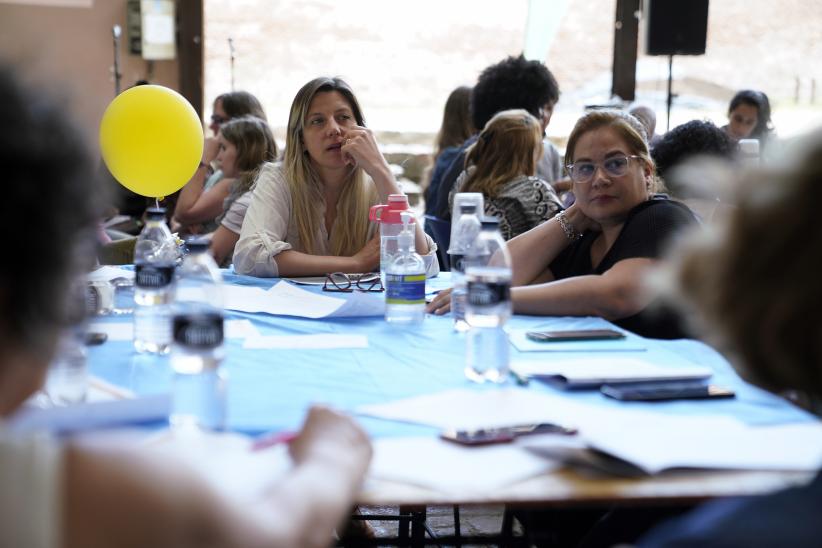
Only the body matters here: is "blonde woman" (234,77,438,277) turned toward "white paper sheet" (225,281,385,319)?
yes

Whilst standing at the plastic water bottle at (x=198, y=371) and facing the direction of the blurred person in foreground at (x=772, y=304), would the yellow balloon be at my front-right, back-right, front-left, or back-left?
back-left
